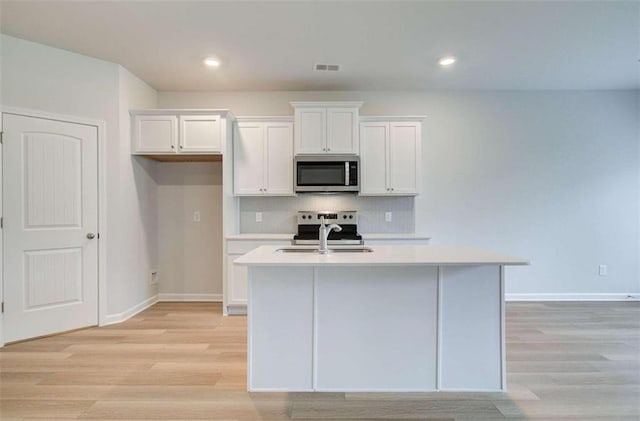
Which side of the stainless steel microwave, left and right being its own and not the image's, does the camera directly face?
front

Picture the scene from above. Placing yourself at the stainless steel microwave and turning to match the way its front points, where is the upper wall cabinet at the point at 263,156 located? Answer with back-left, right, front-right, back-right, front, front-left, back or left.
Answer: right

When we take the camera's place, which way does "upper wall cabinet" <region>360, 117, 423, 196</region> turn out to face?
facing the viewer

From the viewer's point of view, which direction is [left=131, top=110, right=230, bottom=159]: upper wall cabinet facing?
toward the camera

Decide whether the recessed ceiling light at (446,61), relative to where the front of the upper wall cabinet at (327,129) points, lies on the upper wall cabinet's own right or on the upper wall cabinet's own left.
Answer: on the upper wall cabinet's own left

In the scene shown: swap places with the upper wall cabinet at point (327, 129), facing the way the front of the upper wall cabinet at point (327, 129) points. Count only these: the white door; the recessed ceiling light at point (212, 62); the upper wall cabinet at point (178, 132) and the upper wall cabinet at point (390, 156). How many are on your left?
1

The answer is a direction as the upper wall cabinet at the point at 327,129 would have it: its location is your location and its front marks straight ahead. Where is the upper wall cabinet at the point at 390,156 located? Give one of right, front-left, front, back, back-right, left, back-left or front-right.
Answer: left

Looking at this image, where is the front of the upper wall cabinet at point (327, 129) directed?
toward the camera

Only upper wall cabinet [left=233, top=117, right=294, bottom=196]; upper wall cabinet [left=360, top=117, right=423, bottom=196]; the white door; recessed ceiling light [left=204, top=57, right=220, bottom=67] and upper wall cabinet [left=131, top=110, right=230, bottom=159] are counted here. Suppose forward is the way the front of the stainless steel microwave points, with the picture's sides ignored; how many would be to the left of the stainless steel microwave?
1
